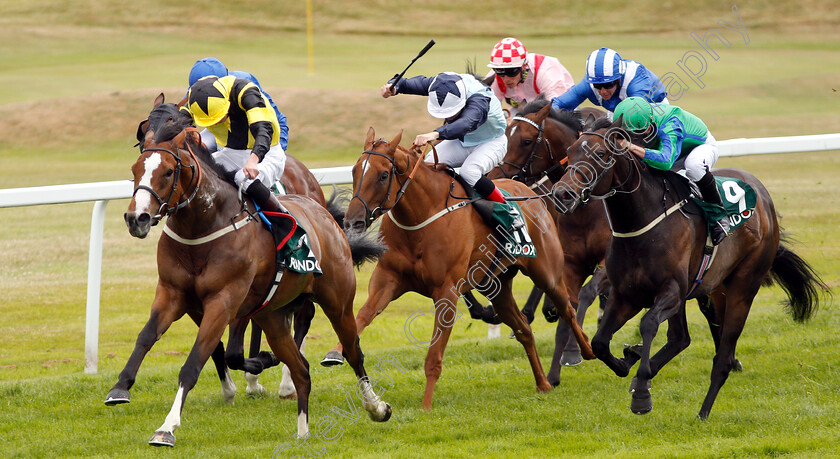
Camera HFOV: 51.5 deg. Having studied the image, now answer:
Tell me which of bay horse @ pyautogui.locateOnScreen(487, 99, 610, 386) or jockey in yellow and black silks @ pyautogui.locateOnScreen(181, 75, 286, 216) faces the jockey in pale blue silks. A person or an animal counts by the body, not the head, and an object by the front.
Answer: the bay horse

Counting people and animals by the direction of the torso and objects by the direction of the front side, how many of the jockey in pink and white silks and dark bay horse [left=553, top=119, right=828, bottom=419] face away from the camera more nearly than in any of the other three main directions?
0

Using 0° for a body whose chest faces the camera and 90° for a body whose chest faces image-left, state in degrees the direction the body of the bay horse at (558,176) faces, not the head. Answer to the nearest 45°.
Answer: approximately 45°

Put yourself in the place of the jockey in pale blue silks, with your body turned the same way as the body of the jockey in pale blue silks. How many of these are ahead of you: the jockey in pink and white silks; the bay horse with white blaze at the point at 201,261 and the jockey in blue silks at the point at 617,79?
1

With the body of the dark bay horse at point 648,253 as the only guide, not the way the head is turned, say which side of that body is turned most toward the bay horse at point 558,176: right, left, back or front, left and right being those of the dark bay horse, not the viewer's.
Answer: right

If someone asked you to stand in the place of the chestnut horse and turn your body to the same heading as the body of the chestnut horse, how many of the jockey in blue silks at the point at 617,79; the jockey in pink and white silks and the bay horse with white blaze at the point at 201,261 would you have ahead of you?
1

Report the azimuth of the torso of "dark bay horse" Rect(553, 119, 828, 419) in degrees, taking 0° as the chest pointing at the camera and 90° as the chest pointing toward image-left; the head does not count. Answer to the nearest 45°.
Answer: approximately 45°

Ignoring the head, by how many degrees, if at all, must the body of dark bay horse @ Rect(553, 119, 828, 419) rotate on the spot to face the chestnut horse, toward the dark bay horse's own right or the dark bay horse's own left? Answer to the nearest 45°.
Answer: approximately 45° to the dark bay horse's own right

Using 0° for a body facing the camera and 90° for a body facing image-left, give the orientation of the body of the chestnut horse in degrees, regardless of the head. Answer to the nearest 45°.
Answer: approximately 45°

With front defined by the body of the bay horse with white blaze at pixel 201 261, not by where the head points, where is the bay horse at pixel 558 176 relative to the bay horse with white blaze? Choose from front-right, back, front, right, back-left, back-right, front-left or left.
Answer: back

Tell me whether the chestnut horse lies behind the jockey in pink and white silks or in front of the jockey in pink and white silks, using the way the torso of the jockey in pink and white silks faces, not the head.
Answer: in front
